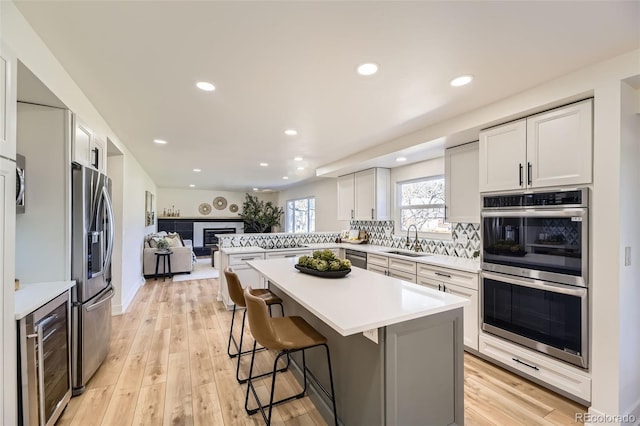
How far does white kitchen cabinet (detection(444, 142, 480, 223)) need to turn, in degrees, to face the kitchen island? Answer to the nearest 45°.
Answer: approximately 45° to its left

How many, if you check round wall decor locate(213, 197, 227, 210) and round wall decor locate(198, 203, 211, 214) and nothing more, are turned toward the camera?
2

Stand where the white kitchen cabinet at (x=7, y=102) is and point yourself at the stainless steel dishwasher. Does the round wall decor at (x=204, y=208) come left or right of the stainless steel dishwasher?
left

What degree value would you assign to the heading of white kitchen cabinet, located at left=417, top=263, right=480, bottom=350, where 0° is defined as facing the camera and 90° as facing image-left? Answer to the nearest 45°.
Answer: approximately 45°

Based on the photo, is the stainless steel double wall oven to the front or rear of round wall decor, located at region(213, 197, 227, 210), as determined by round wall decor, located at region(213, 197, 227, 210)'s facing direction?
to the front

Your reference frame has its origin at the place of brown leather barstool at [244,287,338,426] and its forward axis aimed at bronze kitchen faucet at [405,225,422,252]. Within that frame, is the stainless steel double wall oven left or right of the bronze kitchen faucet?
right

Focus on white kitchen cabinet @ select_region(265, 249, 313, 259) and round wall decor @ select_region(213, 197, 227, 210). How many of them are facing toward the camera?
2

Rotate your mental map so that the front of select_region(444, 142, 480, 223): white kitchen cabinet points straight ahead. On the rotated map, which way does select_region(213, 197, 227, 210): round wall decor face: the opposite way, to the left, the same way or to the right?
to the left
